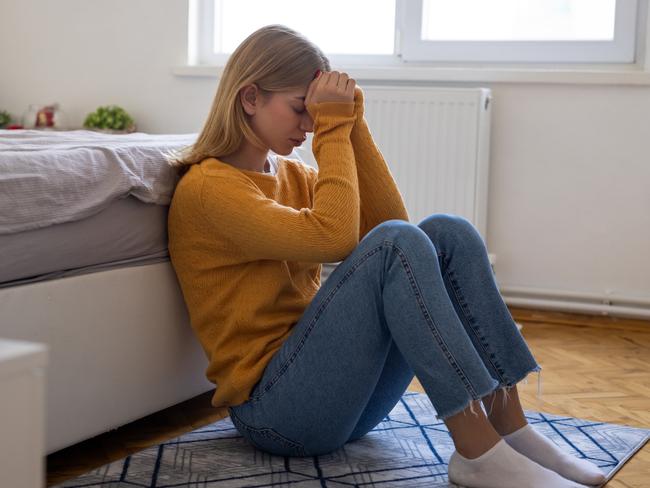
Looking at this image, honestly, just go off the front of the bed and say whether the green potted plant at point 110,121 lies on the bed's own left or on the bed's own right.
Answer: on the bed's own left

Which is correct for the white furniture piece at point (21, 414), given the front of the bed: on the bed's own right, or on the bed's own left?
on the bed's own right
